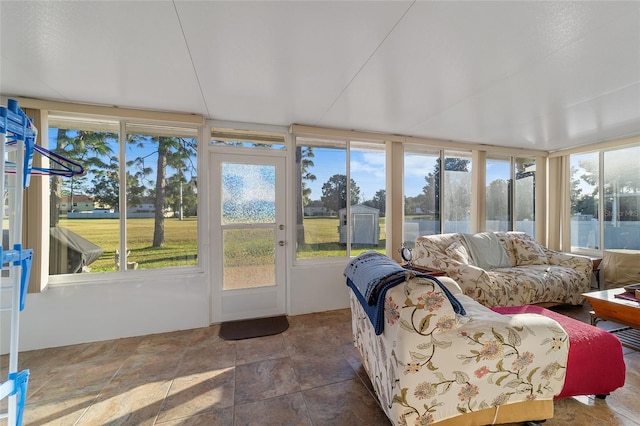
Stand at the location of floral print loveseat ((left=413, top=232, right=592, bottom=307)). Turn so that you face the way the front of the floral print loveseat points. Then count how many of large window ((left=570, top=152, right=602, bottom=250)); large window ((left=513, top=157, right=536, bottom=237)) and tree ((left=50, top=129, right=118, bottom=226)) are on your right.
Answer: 1

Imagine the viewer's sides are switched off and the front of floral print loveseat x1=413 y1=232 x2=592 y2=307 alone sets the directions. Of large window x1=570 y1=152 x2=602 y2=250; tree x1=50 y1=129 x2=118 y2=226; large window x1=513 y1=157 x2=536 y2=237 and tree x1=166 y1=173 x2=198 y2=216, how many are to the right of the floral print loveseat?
2

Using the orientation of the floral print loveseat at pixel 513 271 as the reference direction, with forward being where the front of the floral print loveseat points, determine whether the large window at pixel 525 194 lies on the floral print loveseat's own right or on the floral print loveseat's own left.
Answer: on the floral print loveseat's own left

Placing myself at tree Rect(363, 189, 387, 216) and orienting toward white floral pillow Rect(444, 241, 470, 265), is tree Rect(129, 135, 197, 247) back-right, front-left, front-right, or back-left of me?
front-right

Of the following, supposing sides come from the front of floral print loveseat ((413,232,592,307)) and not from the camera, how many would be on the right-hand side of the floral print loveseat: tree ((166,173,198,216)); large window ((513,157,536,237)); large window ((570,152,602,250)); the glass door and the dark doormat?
3

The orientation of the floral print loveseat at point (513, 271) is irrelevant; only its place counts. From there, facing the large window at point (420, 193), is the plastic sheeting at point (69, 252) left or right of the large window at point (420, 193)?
left

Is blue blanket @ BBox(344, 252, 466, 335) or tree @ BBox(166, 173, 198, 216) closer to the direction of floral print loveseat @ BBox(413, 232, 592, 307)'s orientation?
the blue blanket

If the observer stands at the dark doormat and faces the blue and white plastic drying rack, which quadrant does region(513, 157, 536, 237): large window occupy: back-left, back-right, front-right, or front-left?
back-left

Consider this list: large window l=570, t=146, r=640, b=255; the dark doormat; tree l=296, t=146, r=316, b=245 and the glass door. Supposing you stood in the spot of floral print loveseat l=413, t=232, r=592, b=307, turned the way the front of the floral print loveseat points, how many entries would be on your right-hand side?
3

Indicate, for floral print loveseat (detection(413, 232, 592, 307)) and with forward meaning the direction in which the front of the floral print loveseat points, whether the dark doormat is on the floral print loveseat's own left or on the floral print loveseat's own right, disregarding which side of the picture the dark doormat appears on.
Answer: on the floral print loveseat's own right

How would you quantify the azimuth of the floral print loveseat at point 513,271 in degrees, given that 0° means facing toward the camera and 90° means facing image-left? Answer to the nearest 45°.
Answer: approximately 315°
